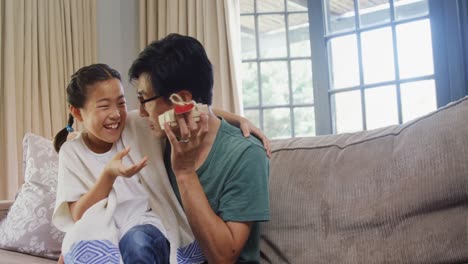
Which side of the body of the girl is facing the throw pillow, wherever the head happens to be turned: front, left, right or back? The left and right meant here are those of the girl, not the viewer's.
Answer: back

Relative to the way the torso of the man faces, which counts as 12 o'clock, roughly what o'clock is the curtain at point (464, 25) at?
The curtain is roughly at 6 o'clock from the man.

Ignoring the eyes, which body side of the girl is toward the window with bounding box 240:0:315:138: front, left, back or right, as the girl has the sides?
left

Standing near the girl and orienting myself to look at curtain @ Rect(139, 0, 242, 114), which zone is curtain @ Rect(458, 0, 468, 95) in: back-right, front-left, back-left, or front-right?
front-right

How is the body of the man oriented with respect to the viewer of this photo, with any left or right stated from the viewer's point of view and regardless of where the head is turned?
facing the viewer and to the left of the viewer

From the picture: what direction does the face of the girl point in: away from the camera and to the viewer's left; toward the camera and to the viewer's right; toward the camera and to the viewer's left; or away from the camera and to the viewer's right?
toward the camera and to the viewer's right

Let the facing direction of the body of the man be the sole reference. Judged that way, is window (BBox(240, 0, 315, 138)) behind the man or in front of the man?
behind

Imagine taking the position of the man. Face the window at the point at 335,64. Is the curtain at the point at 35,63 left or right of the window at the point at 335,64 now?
left

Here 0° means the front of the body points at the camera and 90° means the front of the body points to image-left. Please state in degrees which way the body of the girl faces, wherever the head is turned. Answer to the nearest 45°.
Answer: approximately 315°

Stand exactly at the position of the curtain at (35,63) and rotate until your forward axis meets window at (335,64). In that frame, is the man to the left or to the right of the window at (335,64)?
right

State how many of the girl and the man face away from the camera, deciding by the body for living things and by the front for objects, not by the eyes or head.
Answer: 0
